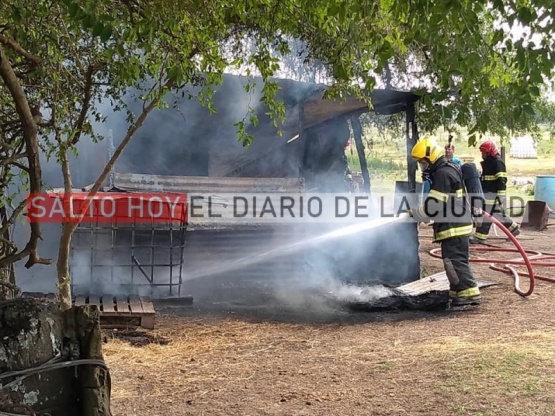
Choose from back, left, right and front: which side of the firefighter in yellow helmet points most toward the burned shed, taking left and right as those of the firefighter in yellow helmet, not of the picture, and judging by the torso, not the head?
front

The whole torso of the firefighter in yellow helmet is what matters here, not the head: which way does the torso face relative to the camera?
to the viewer's left

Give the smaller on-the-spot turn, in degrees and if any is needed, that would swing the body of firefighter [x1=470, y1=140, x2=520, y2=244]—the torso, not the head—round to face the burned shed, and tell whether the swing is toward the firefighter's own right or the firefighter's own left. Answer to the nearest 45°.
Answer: approximately 45° to the firefighter's own left

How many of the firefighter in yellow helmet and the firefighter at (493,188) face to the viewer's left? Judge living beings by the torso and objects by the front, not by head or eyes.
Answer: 2

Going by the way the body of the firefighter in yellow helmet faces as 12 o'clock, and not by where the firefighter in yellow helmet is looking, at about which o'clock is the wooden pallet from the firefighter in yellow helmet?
The wooden pallet is roughly at 11 o'clock from the firefighter in yellow helmet.

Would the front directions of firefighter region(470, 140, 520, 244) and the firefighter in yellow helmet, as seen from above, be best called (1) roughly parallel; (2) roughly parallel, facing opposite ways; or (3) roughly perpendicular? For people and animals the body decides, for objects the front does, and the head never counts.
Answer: roughly parallel

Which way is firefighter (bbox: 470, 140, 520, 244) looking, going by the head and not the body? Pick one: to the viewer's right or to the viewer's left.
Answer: to the viewer's left

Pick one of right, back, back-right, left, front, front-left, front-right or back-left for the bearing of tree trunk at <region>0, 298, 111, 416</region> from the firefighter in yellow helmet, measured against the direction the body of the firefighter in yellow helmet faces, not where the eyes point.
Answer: left

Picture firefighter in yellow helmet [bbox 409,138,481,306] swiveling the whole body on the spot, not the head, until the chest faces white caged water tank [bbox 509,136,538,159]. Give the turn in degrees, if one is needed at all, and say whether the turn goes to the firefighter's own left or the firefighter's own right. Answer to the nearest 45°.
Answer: approximately 90° to the firefighter's own right

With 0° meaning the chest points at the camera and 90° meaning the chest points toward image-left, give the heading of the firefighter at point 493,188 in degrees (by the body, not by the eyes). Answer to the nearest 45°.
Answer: approximately 90°

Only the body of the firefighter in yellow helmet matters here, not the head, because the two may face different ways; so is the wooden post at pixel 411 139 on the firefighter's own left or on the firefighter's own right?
on the firefighter's own right
